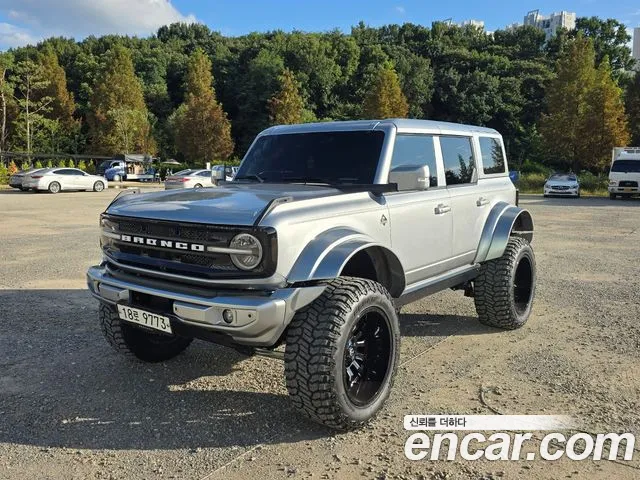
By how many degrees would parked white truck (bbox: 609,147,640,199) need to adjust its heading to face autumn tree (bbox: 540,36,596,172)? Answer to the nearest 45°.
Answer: approximately 180°

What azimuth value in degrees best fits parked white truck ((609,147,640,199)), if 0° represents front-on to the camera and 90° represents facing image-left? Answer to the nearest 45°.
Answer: approximately 0°

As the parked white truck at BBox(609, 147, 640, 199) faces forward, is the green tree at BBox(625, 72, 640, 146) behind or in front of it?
behind

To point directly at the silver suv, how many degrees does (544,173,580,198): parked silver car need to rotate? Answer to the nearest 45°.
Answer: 0° — it already faces it

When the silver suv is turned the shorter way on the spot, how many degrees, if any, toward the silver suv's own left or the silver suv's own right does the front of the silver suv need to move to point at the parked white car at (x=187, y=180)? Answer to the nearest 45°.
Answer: approximately 135° to the silver suv's own right

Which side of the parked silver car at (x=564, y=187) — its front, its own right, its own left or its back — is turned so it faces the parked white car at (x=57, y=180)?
right

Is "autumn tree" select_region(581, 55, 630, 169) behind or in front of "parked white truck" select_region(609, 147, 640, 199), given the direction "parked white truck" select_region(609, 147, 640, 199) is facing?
behind

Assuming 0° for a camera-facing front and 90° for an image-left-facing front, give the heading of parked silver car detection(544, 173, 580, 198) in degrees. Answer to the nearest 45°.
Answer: approximately 0°

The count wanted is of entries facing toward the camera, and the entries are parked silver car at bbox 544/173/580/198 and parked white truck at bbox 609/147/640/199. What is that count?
2

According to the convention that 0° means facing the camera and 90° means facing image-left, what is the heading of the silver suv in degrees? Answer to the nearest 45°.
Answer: approximately 45°

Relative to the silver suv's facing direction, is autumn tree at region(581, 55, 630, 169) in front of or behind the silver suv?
behind

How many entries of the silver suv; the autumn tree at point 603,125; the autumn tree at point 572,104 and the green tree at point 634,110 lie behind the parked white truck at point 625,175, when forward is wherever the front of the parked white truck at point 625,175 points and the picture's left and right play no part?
3

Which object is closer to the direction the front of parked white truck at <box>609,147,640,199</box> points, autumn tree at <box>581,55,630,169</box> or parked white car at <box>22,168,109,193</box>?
the parked white car

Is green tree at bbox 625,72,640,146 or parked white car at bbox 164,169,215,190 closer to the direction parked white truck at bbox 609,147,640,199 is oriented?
the parked white car
